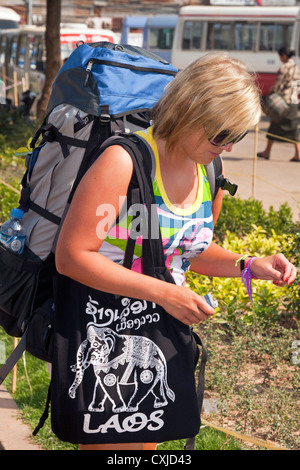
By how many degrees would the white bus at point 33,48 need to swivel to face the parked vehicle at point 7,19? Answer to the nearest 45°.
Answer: approximately 135° to its left

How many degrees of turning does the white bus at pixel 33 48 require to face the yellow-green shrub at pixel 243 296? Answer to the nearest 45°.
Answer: approximately 45° to its right

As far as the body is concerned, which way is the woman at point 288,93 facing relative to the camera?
to the viewer's left

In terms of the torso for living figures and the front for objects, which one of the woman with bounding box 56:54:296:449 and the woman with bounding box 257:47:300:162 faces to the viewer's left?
the woman with bounding box 257:47:300:162

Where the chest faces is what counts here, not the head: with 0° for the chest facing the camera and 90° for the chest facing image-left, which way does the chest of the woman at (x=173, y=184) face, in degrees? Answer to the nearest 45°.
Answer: approximately 315°

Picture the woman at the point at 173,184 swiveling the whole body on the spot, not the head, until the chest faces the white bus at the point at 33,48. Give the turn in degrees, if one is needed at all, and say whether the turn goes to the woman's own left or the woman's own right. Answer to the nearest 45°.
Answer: approximately 135° to the woman's own left

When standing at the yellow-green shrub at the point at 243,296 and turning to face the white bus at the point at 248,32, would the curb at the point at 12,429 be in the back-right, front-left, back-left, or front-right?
back-left
